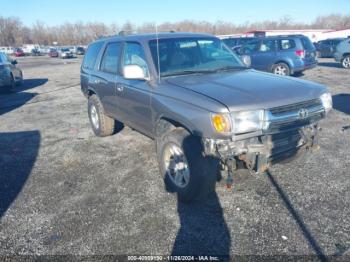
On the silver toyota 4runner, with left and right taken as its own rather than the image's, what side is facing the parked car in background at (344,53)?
left

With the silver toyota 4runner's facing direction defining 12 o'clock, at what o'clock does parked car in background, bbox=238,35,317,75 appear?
The parked car in background is roughly at 8 o'clock from the silver toyota 4runner.

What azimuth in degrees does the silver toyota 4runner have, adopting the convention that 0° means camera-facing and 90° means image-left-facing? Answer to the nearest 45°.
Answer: approximately 315°

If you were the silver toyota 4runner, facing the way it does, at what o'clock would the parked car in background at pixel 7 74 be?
The parked car in background is roughly at 6 o'clock from the silver toyota 4runner.

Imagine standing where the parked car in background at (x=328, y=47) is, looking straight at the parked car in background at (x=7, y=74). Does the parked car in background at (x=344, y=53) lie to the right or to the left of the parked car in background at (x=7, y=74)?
left

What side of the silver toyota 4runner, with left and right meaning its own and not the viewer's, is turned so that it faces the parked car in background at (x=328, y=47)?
left
